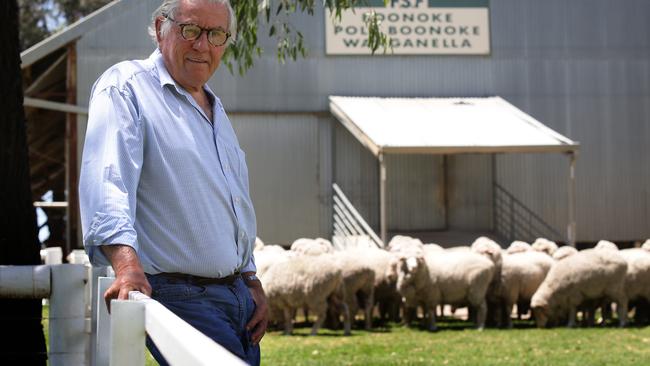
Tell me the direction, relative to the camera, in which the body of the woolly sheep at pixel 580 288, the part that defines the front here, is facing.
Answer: to the viewer's left

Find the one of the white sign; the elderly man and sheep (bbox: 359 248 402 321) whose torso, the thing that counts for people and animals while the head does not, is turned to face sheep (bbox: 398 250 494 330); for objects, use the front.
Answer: the white sign

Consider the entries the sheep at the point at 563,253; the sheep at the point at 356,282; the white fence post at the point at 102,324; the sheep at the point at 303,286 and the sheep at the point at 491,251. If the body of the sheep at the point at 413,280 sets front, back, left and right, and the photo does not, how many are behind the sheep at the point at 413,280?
2

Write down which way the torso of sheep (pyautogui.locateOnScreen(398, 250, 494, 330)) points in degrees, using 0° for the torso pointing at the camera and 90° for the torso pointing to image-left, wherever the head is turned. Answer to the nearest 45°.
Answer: approximately 90°

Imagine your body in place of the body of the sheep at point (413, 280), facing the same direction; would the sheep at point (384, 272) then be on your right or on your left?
on your right

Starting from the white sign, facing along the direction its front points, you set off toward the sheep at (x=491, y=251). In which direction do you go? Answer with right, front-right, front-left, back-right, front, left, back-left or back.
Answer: front

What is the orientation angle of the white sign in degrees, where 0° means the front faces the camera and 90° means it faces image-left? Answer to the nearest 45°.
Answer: approximately 0°

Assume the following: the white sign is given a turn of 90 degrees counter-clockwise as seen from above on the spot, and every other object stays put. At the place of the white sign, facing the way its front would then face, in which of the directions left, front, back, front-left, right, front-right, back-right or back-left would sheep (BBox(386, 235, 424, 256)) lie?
right

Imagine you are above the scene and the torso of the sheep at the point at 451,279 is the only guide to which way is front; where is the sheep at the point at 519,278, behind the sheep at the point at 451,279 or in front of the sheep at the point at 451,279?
behind

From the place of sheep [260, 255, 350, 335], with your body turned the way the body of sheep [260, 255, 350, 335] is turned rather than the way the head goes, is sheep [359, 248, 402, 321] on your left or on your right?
on your right

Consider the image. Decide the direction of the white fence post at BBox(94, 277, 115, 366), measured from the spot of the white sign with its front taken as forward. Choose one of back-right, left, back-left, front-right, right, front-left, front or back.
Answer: front

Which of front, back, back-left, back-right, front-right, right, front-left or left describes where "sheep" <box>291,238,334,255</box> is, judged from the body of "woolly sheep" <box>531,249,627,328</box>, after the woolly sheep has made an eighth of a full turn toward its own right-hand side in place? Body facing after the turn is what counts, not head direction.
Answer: front-left

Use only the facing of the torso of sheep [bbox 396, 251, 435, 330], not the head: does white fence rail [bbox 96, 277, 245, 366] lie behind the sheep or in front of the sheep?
in front
